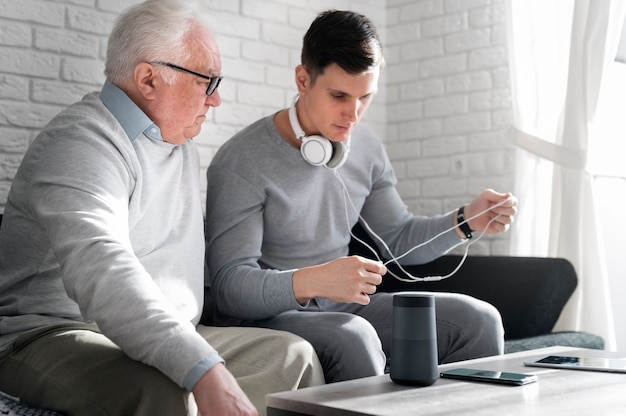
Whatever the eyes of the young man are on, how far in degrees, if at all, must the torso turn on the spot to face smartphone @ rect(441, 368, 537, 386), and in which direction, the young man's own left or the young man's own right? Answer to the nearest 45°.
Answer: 0° — they already face it

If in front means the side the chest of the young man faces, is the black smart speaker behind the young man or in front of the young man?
in front

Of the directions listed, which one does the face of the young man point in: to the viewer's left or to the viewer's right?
to the viewer's right

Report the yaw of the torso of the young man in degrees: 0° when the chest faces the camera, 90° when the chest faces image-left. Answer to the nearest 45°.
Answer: approximately 315°
